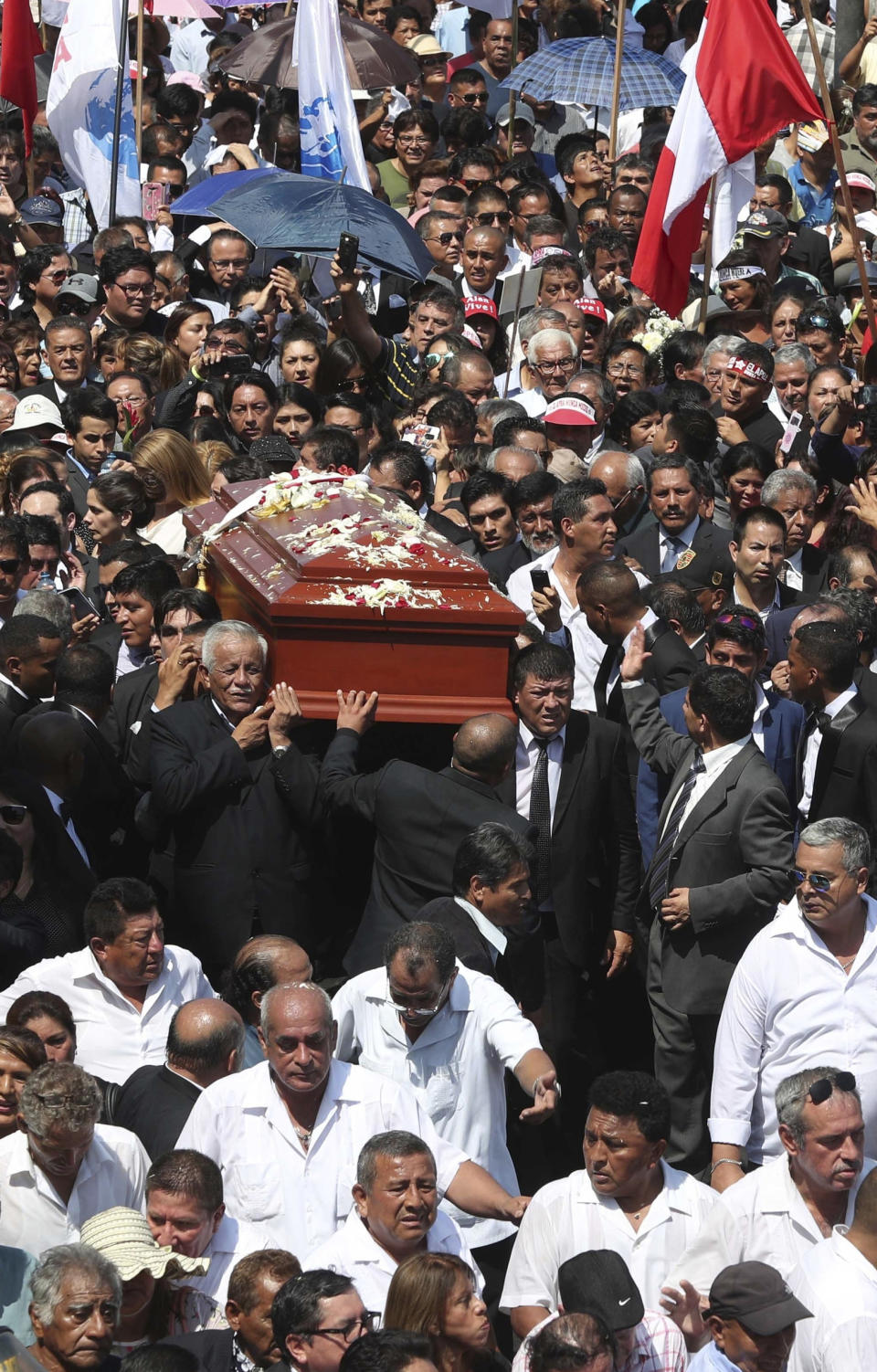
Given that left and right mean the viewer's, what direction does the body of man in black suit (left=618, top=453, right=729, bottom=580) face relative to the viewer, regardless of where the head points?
facing the viewer

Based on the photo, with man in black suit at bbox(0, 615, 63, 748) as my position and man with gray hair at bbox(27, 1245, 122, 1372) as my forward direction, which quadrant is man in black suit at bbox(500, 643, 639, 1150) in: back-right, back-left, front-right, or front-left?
front-left

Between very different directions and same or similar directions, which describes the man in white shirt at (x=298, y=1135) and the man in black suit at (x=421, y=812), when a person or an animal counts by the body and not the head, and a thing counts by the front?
very different directions

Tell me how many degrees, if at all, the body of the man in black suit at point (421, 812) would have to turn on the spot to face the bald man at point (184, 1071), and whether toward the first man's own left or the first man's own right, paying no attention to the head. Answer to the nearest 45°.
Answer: approximately 135° to the first man's own left

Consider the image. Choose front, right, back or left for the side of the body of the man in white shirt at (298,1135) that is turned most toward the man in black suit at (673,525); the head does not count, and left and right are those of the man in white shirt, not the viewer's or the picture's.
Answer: back

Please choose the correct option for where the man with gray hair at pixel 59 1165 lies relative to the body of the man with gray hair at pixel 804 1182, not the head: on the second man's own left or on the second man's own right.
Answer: on the second man's own right

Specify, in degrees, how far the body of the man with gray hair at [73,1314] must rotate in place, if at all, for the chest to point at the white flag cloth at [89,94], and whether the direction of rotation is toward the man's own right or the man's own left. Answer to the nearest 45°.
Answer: approximately 135° to the man's own left

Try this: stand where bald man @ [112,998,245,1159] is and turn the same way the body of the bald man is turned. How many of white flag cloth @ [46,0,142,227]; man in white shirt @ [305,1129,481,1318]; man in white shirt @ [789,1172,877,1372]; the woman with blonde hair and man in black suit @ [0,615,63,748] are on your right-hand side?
2

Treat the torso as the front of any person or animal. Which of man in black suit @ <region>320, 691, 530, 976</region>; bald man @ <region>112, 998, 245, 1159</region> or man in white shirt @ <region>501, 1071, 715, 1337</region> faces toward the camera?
the man in white shirt

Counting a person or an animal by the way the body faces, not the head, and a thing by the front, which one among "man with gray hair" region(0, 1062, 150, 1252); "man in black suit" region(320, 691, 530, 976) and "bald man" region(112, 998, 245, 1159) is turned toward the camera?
the man with gray hair

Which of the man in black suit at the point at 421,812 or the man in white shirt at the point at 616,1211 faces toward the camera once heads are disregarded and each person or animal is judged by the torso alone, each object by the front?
the man in white shirt

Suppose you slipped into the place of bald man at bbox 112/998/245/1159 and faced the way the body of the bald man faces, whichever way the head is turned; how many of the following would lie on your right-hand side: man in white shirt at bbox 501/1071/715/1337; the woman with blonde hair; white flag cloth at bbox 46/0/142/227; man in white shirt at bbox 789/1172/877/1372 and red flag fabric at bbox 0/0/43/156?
2

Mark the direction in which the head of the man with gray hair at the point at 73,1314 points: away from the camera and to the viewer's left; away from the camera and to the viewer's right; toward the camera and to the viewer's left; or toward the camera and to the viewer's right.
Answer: toward the camera and to the viewer's right

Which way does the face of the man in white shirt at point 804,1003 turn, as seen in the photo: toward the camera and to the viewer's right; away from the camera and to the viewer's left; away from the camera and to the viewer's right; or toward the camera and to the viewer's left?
toward the camera and to the viewer's left

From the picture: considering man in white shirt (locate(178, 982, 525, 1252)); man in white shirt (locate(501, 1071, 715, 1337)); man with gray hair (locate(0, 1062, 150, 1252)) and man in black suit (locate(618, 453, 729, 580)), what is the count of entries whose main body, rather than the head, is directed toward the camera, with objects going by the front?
4

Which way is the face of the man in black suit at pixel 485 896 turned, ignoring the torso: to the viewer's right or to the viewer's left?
to the viewer's right

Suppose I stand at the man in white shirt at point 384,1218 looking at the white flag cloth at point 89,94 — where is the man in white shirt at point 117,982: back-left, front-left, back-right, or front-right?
front-left

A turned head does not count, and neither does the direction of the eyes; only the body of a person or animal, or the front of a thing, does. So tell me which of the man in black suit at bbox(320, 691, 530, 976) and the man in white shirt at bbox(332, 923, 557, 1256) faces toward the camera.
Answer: the man in white shirt

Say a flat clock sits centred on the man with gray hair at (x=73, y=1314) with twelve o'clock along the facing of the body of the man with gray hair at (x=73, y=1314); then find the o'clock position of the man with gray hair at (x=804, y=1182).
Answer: the man with gray hair at (x=804, y=1182) is roughly at 10 o'clock from the man with gray hair at (x=73, y=1314).

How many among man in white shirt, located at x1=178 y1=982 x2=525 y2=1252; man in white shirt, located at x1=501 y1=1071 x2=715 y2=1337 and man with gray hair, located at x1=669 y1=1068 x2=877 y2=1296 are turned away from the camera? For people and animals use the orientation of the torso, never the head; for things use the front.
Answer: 0

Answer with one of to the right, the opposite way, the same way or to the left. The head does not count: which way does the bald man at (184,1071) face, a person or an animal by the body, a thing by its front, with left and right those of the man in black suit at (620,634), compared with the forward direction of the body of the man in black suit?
the opposite way

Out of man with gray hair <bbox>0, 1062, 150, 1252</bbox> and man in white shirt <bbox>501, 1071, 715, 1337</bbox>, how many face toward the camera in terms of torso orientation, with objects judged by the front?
2
